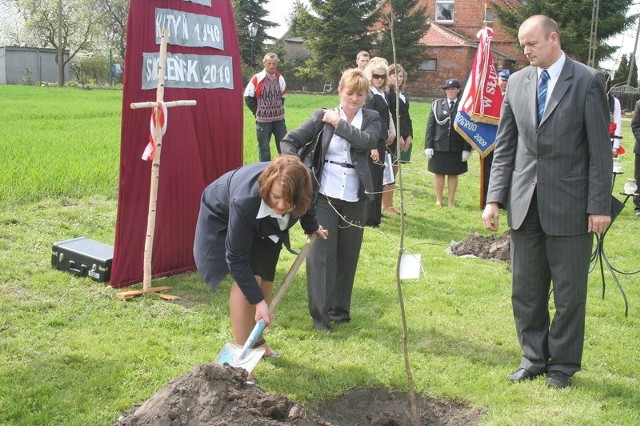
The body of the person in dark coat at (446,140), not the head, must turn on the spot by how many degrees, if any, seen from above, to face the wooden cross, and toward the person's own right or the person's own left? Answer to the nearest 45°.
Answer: approximately 45° to the person's own right

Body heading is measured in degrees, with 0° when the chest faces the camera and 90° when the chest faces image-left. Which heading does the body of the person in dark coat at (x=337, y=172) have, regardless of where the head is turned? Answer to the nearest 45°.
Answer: approximately 0°

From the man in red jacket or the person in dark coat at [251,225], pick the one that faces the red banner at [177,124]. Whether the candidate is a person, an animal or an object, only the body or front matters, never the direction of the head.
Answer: the man in red jacket

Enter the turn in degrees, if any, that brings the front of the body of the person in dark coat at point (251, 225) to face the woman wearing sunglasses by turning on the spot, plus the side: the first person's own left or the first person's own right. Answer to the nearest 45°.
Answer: approximately 135° to the first person's own left

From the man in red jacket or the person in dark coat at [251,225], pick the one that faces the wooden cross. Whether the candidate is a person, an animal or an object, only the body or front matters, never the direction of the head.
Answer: the man in red jacket

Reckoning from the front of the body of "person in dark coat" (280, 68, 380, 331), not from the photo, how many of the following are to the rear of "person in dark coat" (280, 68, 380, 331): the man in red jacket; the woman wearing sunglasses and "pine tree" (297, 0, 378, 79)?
3

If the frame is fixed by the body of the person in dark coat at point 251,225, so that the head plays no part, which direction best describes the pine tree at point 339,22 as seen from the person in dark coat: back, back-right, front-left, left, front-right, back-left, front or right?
back-left

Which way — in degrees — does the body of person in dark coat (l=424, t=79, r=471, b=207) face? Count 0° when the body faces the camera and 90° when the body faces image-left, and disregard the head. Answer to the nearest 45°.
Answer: approximately 0°

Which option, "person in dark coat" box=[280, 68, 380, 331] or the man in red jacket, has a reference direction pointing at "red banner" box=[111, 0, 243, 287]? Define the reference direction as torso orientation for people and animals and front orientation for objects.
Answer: the man in red jacket
